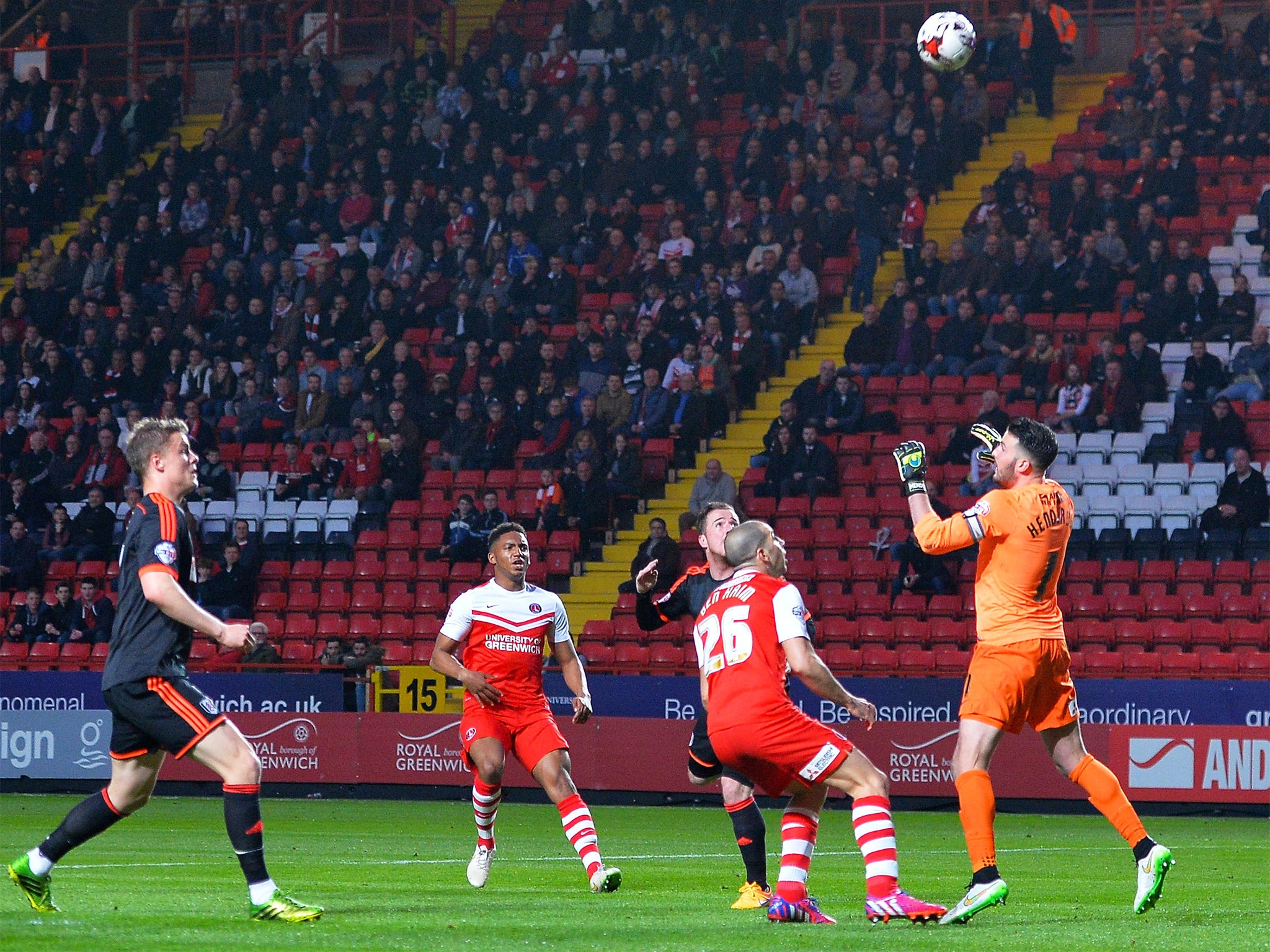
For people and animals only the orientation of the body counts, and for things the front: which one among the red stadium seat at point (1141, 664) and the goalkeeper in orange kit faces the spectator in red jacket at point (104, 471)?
the goalkeeper in orange kit

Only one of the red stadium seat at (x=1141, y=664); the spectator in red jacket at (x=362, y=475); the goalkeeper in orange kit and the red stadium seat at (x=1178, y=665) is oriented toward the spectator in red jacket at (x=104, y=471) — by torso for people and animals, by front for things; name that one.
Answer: the goalkeeper in orange kit

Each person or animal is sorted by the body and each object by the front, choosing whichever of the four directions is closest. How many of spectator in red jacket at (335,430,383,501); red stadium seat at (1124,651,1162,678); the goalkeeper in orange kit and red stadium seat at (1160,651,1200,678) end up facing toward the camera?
3

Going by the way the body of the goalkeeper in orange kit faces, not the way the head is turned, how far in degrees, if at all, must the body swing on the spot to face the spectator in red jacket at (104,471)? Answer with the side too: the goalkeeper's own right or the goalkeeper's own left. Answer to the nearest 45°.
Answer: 0° — they already face them

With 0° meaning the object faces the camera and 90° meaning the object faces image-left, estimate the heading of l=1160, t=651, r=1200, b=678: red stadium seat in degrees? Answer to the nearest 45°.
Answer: approximately 0°

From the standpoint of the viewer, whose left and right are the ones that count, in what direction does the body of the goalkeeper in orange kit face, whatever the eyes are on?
facing away from the viewer and to the left of the viewer

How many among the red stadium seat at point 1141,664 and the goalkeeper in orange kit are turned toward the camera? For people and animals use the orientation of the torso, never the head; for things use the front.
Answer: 1

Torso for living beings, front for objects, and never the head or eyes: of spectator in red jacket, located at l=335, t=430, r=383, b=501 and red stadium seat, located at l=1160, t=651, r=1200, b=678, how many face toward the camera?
2

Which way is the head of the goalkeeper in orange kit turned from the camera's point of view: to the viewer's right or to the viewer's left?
to the viewer's left

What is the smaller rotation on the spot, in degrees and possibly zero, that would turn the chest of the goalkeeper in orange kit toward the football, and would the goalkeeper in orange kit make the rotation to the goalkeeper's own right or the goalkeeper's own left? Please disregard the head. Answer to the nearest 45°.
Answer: approximately 45° to the goalkeeper's own right

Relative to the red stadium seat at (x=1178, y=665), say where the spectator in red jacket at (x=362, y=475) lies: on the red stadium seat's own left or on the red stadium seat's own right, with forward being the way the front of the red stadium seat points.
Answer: on the red stadium seat's own right
